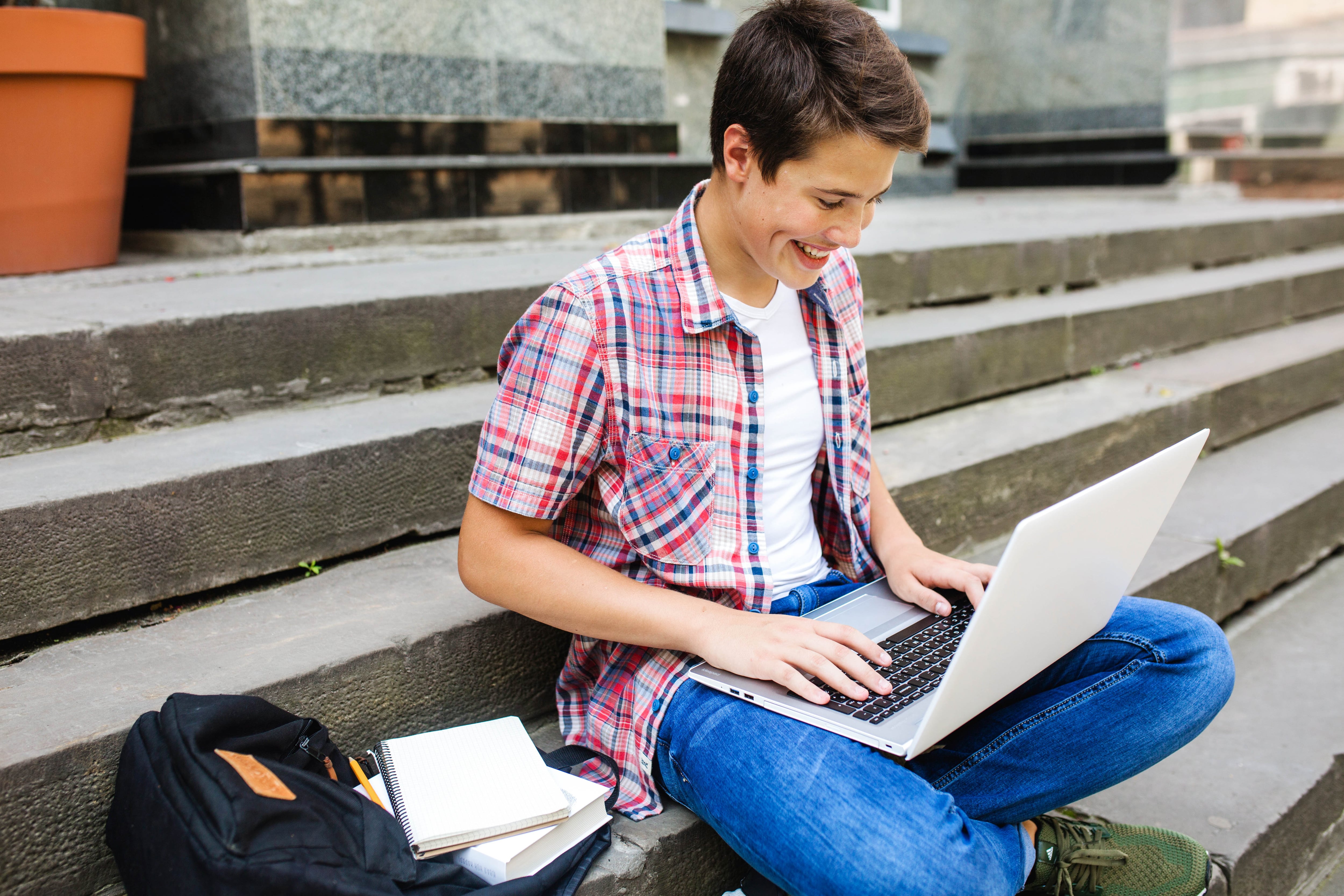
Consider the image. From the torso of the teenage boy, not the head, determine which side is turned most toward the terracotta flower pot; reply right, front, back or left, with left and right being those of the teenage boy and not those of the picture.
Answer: back

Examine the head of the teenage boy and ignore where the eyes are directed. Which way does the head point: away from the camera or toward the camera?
toward the camera

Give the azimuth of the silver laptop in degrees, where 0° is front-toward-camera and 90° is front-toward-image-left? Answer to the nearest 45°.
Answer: approximately 135°

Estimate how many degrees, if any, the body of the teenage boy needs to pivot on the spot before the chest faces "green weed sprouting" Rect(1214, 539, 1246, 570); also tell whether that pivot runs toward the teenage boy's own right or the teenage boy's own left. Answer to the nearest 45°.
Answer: approximately 90° to the teenage boy's own left

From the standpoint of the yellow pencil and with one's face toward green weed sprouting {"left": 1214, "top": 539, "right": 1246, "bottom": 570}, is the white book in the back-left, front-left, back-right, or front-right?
front-right
